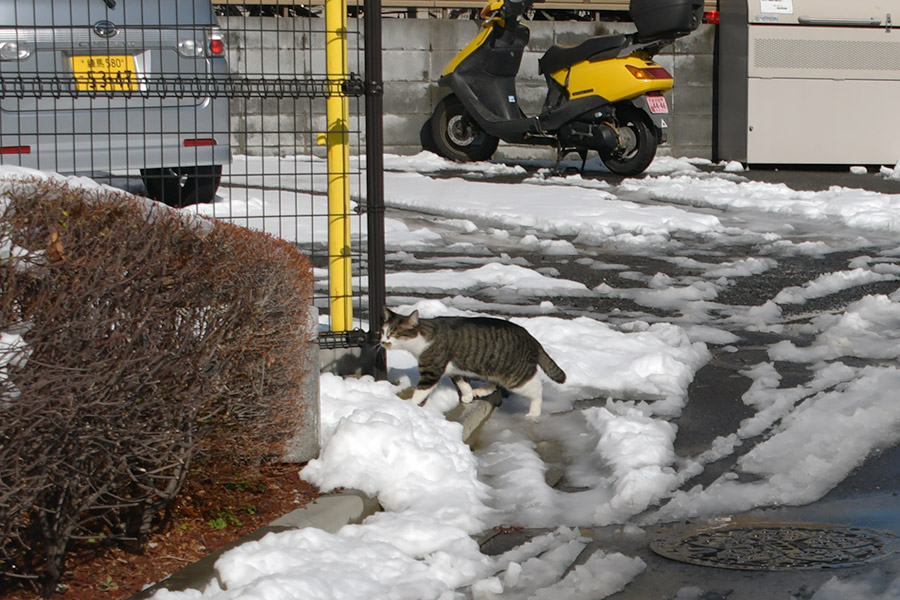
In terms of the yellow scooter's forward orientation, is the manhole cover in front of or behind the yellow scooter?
behind

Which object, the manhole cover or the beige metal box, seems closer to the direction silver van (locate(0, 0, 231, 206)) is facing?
the beige metal box

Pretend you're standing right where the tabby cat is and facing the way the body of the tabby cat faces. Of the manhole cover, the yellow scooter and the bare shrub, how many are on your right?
1

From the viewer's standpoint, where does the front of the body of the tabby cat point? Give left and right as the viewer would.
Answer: facing to the left of the viewer

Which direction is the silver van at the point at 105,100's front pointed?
away from the camera

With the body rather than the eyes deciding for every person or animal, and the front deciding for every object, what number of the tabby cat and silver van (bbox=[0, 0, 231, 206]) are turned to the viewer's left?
1

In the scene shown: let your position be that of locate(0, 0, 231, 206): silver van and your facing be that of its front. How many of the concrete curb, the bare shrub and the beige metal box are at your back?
2

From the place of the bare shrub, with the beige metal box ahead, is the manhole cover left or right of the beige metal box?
right

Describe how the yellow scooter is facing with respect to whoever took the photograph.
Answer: facing away from the viewer and to the left of the viewer

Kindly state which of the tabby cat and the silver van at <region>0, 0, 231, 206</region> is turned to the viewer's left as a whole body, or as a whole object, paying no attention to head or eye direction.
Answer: the tabby cat
